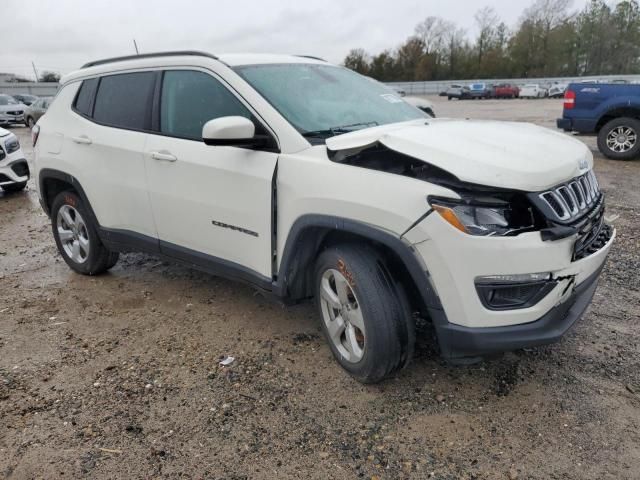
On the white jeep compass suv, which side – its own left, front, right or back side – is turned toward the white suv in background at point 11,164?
back

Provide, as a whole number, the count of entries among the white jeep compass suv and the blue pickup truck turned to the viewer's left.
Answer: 0

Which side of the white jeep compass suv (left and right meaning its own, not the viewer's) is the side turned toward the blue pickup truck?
left

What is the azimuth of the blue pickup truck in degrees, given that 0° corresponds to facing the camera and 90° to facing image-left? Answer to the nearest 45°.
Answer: approximately 270°

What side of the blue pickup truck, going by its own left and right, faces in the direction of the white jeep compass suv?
right

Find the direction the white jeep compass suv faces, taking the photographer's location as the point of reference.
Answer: facing the viewer and to the right of the viewer

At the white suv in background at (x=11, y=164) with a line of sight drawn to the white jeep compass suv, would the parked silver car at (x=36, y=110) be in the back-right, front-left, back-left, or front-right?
back-left

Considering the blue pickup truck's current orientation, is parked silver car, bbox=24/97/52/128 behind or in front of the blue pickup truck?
behind
